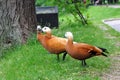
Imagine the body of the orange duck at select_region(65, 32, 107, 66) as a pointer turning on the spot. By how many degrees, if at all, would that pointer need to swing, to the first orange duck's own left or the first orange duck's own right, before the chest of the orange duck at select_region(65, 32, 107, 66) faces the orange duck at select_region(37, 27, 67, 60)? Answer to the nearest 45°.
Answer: approximately 45° to the first orange duck's own right

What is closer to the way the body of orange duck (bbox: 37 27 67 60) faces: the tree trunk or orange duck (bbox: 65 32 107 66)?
the tree trunk

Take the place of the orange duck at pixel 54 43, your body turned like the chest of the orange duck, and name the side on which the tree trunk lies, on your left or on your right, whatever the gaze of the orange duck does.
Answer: on your right

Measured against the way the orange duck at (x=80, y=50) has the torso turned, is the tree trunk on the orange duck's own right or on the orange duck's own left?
on the orange duck's own right

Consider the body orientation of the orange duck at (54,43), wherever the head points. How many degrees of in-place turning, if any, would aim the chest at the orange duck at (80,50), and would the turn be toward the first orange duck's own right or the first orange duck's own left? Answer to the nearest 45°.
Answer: approximately 135° to the first orange duck's own left

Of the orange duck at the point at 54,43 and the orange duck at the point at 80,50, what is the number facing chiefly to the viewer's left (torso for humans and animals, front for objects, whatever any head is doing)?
2

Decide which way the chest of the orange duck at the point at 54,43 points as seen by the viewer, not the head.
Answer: to the viewer's left

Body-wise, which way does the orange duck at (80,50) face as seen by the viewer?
to the viewer's left
